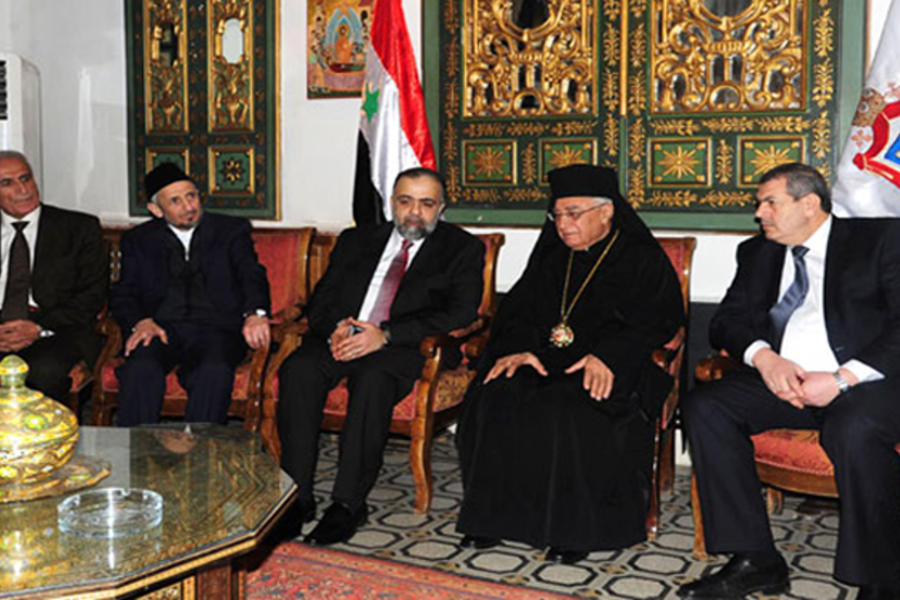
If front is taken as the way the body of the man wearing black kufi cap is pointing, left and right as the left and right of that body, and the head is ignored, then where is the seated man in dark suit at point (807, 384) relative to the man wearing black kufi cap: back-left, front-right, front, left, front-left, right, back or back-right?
front-left

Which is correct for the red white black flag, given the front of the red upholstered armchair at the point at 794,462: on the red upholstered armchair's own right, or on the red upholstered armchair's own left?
on the red upholstered armchair's own right

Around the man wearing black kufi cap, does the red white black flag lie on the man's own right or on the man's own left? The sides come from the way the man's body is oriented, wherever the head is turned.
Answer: on the man's own left

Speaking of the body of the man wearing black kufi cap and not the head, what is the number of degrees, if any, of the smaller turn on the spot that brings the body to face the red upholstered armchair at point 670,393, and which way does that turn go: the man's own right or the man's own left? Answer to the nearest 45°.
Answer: approximately 45° to the man's own left

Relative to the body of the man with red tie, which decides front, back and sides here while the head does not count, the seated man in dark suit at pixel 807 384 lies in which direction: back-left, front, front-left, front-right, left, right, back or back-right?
left

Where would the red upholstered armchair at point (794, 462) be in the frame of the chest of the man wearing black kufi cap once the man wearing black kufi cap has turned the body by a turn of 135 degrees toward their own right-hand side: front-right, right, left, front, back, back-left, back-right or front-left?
back

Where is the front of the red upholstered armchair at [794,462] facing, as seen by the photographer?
facing the viewer and to the left of the viewer

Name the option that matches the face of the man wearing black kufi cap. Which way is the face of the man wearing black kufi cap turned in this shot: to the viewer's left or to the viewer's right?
to the viewer's right

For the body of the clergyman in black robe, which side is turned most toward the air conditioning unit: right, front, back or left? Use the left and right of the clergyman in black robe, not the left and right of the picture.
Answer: right

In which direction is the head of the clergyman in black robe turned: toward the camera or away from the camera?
toward the camera

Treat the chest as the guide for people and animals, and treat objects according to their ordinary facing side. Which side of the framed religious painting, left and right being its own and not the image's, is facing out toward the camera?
front

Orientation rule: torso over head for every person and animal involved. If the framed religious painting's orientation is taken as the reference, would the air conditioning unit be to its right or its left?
on its right

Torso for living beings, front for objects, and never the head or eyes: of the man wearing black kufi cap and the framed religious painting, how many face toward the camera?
2

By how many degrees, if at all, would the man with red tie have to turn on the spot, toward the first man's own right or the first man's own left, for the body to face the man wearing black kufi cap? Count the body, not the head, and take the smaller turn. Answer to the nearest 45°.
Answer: approximately 90° to the first man's own right

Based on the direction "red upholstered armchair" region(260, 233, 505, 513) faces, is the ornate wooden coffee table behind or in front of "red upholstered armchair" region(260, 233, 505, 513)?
in front

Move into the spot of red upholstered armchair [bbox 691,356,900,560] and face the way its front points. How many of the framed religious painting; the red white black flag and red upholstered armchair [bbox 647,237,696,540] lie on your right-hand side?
3

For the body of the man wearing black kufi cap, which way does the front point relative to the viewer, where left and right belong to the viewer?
facing the viewer
